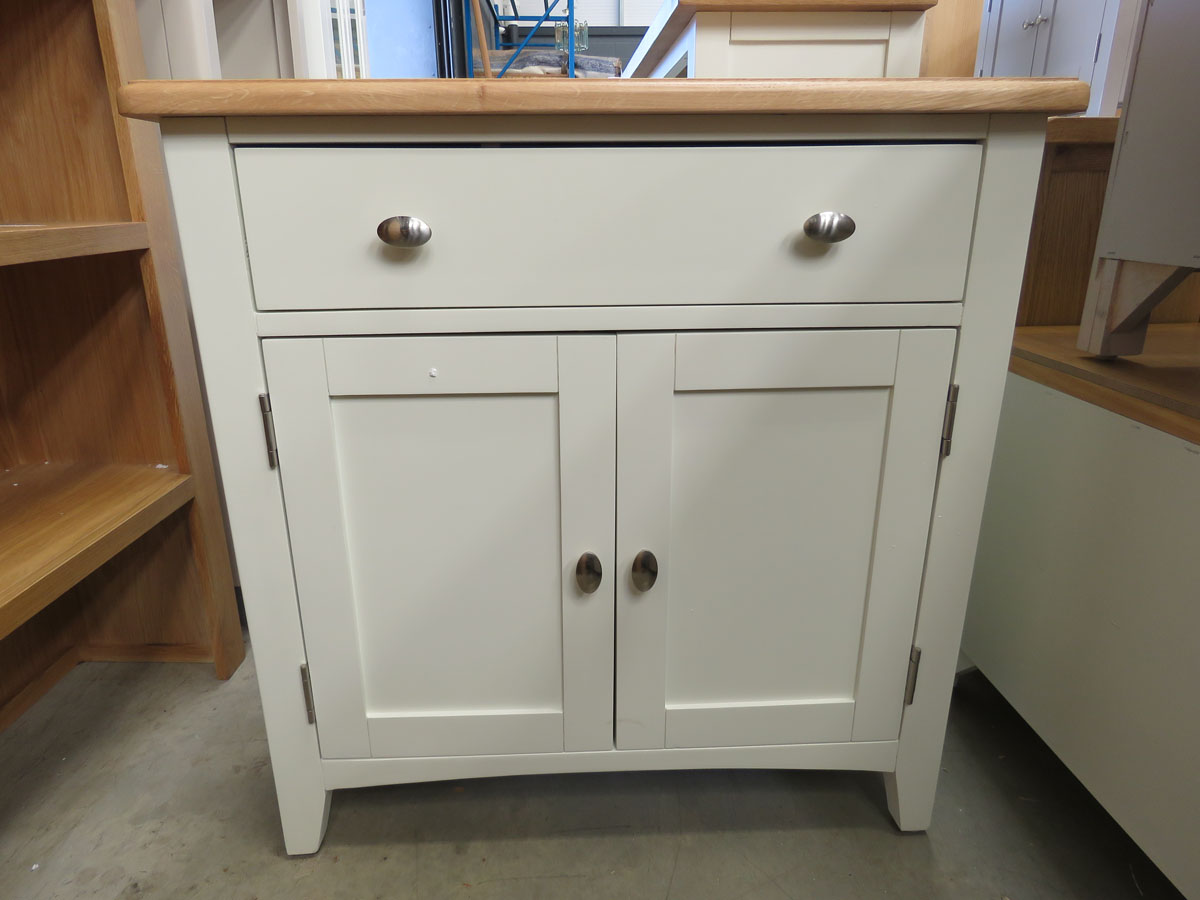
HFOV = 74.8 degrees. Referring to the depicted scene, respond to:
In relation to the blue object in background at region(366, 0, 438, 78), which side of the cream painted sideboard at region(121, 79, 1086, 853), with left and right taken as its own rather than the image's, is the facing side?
back

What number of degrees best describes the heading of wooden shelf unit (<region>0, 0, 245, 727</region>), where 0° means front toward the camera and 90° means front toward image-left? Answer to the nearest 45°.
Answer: approximately 315°

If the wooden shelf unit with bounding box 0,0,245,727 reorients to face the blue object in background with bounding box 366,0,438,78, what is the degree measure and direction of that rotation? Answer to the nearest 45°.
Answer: approximately 45° to its left

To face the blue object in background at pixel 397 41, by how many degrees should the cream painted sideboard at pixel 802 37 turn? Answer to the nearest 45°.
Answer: approximately 45° to its right

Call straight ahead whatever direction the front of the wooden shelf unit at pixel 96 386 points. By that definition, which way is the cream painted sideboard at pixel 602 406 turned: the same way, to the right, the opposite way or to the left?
to the right
